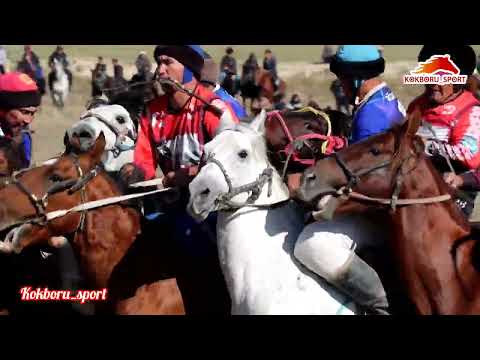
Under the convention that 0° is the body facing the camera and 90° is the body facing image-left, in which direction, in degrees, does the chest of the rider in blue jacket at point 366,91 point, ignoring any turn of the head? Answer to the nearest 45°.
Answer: approximately 90°

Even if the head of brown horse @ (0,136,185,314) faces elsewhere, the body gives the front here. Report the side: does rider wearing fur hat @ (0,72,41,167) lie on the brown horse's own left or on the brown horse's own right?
on the brown horse's own right

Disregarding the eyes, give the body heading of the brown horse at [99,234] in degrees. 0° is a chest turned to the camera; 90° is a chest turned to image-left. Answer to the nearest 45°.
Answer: approximately 90°

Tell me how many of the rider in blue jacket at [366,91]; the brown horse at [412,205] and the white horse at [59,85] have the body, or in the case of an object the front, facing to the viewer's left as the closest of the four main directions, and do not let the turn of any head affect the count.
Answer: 2

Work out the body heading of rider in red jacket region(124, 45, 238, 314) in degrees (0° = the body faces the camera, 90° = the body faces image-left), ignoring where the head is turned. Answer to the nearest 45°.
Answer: approximately 45°

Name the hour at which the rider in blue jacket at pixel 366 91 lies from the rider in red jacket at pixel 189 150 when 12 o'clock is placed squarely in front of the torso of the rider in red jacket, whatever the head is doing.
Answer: The rider in blue jacket is roughly at 8 o'clock from the rider in red jacket.

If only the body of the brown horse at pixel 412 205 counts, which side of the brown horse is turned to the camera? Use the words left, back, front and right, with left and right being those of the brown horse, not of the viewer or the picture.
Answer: left

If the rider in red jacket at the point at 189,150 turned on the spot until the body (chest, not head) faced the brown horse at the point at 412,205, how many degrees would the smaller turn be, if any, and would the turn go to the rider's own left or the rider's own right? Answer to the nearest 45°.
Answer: approximately 90° to the rider's own left
